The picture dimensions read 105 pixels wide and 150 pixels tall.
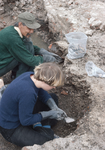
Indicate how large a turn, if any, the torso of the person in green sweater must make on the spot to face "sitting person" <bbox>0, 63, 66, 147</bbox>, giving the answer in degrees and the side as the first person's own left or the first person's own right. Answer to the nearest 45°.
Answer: approximately 90° to the first person's own right

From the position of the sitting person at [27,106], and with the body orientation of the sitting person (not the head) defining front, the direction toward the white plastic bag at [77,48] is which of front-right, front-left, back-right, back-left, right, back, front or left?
front-left

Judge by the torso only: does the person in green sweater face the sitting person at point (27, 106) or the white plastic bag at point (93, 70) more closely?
the white plastic bag

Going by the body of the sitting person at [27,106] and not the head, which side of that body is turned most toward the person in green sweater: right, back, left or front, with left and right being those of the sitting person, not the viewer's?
left

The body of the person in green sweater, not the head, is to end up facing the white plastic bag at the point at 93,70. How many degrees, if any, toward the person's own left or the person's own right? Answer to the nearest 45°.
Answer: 0° — they already face it

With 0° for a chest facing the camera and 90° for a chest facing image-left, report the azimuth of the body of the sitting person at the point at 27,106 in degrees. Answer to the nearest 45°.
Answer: approximately 270°

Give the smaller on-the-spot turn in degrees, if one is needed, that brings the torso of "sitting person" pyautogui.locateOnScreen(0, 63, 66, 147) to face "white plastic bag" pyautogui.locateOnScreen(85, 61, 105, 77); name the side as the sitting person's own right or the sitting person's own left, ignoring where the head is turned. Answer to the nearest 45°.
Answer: approximately 45° to the sitting person's own left

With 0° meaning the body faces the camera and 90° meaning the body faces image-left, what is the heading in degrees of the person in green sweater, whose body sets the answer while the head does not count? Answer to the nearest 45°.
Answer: approximately 270°
